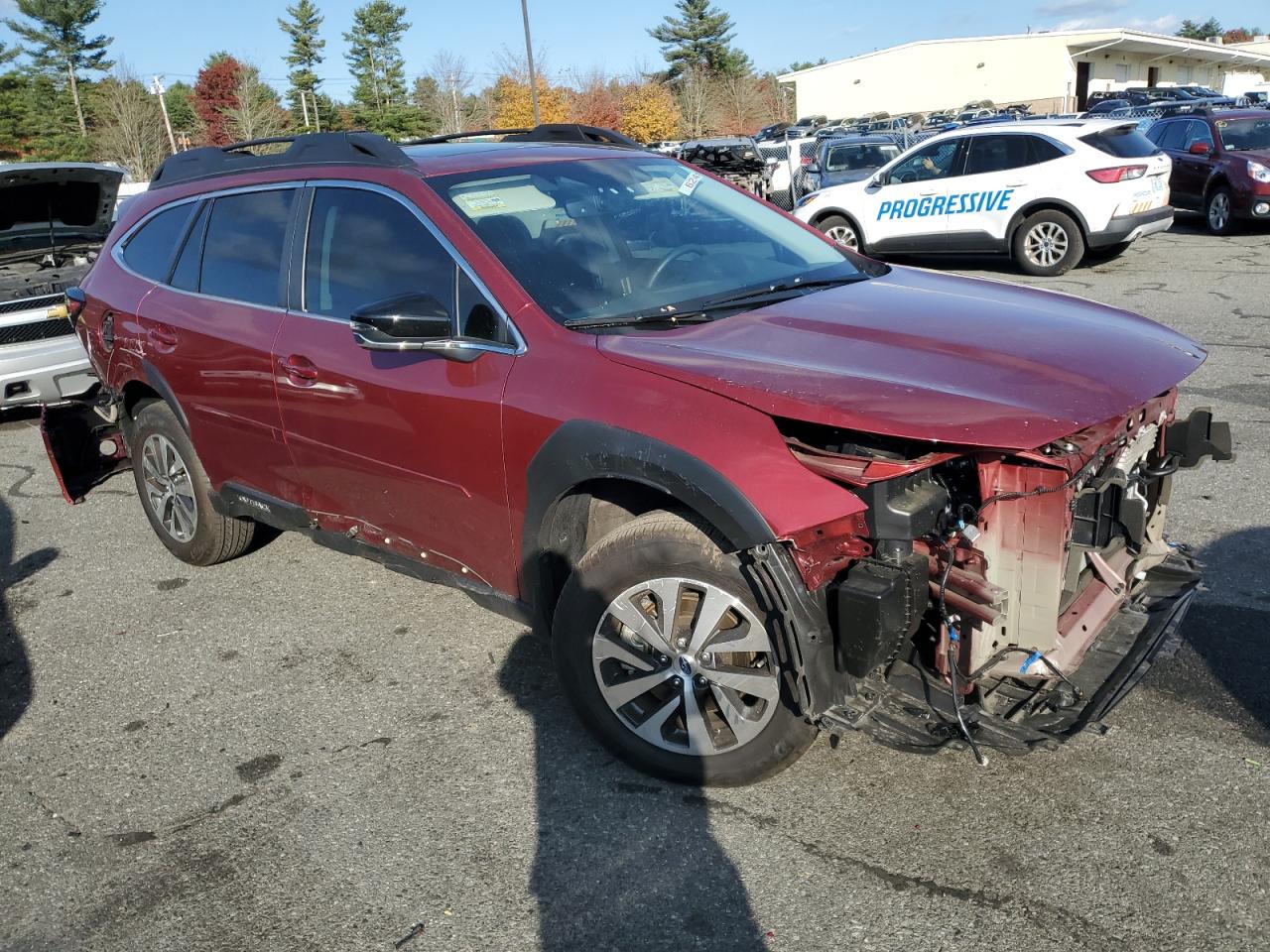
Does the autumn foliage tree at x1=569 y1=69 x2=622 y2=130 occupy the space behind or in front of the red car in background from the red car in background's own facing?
behind

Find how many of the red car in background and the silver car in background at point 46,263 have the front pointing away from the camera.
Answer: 0

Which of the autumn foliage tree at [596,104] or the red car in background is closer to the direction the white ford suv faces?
the autumn foliage tree

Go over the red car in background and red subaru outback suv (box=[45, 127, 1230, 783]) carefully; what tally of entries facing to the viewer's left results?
0

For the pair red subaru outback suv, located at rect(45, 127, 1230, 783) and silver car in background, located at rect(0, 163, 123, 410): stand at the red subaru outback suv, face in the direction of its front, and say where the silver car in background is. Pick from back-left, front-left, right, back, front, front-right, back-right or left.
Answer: back

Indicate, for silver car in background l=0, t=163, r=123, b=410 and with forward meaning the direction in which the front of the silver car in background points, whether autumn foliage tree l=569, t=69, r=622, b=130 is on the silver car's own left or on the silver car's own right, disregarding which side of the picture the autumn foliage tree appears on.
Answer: on the silver car's own left

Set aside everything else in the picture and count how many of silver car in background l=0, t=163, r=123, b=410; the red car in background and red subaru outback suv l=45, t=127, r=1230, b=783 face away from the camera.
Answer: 0

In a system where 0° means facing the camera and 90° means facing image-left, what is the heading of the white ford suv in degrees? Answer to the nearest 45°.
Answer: approximately 135°

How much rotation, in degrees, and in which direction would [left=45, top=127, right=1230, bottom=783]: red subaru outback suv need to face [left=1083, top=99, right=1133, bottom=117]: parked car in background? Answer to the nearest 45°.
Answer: approximately 90° to its left

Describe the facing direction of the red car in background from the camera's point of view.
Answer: facing the viewer and to the right of the viewer

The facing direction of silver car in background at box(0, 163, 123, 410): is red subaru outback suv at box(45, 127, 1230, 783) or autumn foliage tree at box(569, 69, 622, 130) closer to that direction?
the red subaru outback suv

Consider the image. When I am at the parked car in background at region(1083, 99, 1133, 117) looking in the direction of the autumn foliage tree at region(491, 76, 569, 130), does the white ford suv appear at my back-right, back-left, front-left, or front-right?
back-left

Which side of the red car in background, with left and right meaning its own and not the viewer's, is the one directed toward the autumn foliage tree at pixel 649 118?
back

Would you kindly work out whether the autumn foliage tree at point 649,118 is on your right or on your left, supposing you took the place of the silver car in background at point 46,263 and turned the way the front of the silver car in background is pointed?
on your left
